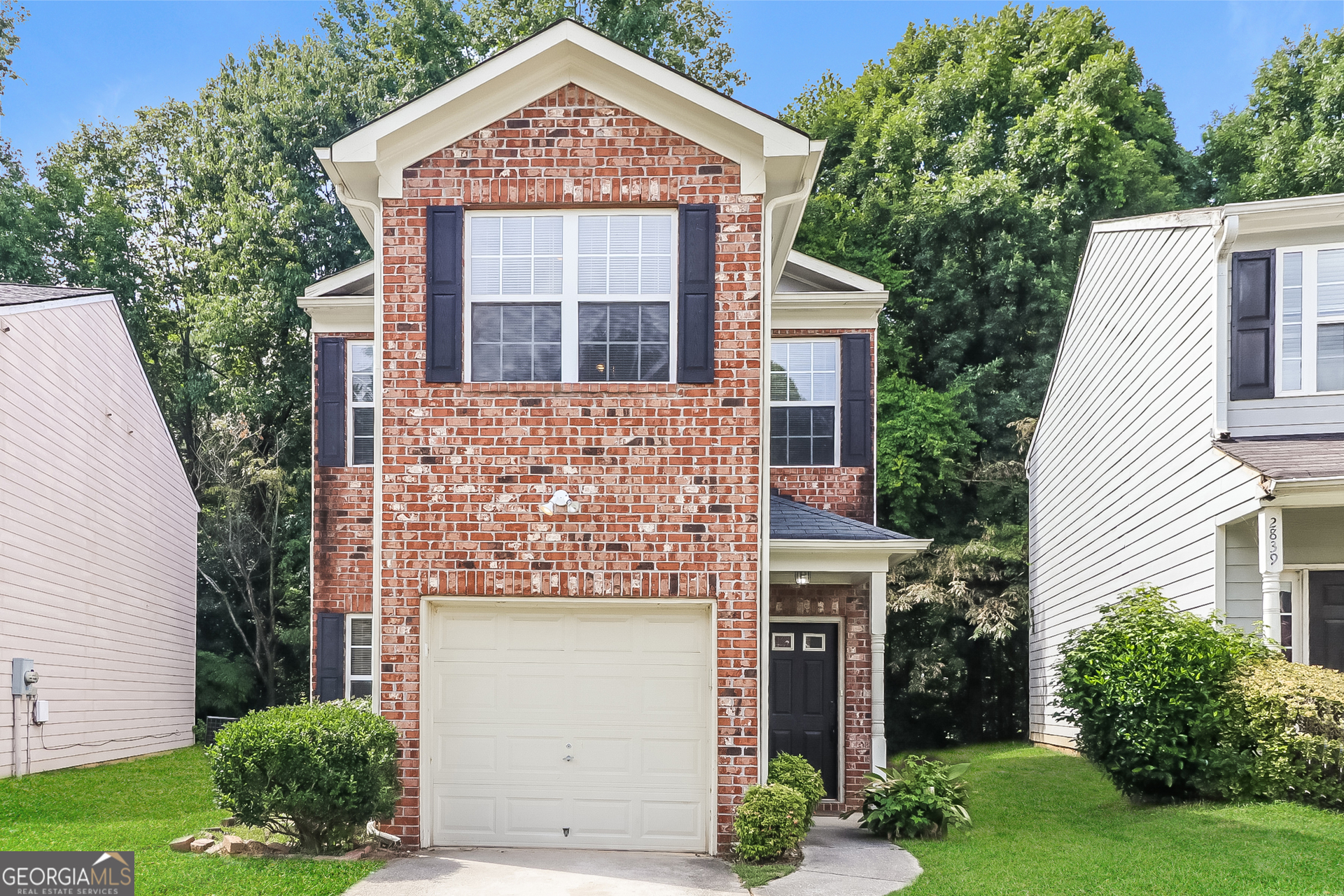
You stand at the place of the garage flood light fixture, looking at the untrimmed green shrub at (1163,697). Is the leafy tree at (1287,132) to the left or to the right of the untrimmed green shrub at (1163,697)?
left

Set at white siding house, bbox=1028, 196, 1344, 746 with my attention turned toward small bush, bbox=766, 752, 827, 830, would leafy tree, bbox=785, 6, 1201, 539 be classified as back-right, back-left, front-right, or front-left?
back-right

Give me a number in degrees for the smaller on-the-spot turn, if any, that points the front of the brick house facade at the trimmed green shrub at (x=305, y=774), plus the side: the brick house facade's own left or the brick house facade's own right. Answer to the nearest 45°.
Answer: approximately 45° to the brick house facade's own right

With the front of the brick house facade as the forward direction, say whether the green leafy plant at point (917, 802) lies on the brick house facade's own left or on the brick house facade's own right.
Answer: on the brick house facade's own left

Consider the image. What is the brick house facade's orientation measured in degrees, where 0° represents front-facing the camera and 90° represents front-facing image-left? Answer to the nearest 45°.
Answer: approximately 0°

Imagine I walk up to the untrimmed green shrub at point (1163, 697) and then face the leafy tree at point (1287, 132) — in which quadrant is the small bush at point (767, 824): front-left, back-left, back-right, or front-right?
back-left

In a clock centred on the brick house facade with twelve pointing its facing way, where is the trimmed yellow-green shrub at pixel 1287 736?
The trimmed yellow-green shrub is roughly at 9 o'clock from the brick house facade.
